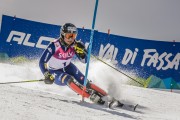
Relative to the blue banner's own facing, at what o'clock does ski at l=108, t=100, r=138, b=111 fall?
The ski is roughly at 12 o'clock from the blue banner.
